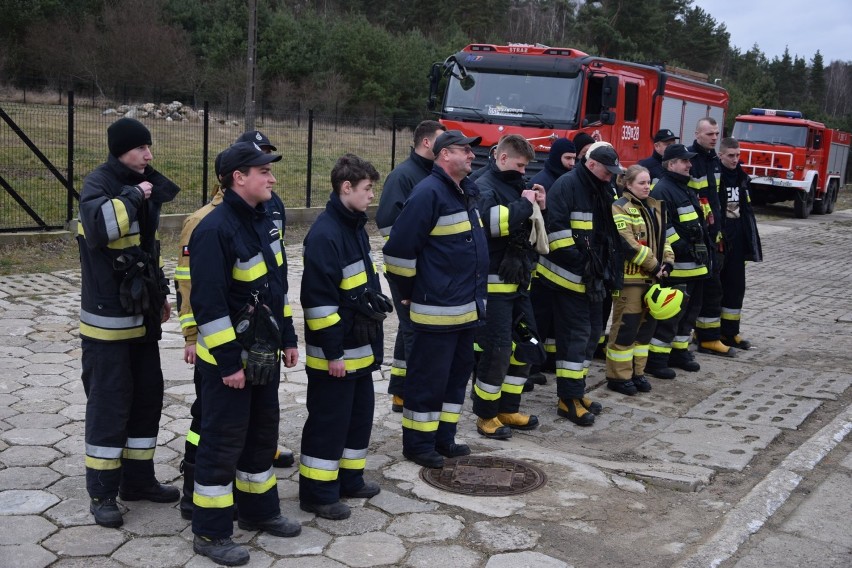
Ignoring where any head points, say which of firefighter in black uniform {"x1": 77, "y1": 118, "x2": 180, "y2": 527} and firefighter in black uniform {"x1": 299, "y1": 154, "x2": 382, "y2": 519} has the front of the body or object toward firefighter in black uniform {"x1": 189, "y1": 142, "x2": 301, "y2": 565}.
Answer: firefighter in black uniform {"x1": 77, "y1": 118, "x2": 180, "y2": 527}

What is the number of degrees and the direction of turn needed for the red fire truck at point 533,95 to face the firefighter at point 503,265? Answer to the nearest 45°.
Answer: approximately 45° to its left

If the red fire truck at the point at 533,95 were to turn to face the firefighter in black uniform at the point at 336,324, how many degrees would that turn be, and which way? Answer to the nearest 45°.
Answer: approximately 45° to its left

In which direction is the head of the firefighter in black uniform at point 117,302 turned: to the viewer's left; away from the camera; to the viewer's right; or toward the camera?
to the viewer's right

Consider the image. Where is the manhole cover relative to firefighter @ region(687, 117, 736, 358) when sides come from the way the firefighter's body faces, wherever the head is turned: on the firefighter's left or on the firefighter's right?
on the firefighter's right
